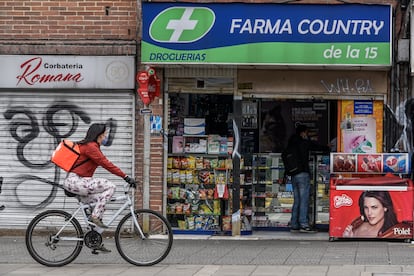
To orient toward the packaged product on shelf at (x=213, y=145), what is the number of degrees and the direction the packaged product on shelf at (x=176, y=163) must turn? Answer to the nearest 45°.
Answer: approximately 90° to its left

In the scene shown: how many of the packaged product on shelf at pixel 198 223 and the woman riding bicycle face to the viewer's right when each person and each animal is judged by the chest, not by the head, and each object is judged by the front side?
1

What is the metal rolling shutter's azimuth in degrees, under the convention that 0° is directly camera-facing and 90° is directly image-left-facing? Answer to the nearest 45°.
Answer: approximately 0°

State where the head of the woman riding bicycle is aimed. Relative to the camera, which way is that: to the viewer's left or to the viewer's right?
to the viewer's right

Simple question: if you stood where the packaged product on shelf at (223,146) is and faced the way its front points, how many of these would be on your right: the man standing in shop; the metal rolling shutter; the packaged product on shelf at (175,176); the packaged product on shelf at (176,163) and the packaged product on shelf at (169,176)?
4

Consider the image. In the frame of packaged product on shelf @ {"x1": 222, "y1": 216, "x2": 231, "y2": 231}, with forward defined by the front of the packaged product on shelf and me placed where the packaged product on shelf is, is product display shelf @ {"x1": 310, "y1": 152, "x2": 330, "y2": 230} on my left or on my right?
on my left
